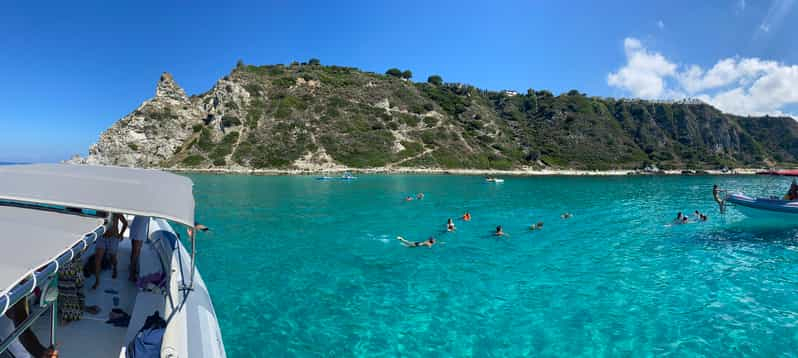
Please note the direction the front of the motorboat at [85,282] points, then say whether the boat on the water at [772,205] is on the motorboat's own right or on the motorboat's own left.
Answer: on the motorboat's own right

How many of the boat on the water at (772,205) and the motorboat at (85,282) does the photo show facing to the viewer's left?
1

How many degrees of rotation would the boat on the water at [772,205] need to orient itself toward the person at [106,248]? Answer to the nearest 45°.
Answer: approximately 90° to its left

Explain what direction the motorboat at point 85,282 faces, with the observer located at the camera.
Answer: facing away from the viewer

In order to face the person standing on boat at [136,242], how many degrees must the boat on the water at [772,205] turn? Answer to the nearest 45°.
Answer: approximately 90° to its left

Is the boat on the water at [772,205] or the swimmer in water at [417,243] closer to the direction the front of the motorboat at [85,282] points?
the swimmer in water

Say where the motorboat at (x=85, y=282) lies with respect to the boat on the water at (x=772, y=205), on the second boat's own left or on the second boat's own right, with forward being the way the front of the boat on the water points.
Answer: on the second boat's own left

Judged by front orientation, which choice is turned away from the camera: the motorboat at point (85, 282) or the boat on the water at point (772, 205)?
the motorboat

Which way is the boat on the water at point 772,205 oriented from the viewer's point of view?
to the viewer's left
